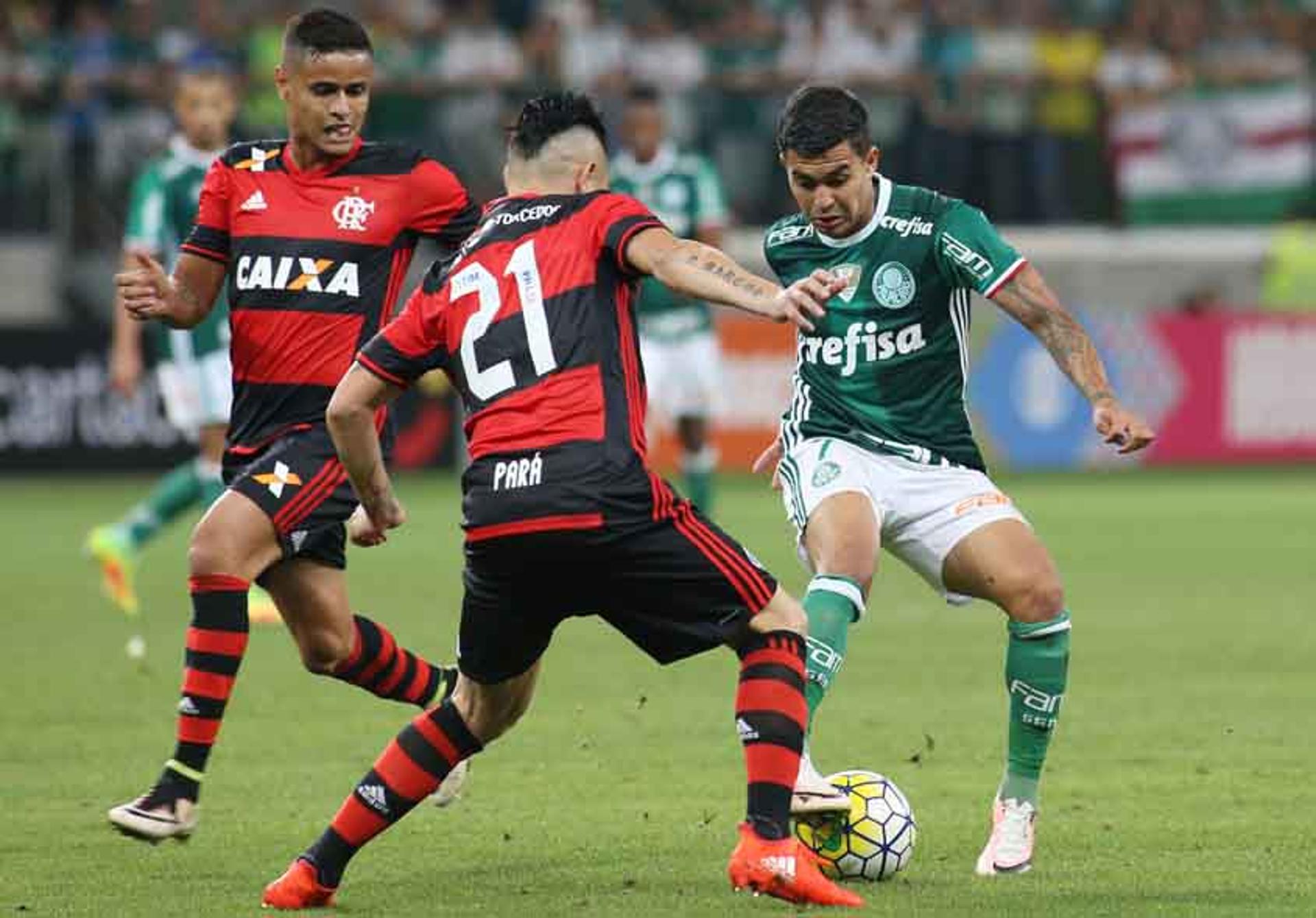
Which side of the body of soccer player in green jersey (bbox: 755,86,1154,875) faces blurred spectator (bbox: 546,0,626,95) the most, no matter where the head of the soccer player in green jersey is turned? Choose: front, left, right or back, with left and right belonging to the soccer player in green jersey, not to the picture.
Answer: back

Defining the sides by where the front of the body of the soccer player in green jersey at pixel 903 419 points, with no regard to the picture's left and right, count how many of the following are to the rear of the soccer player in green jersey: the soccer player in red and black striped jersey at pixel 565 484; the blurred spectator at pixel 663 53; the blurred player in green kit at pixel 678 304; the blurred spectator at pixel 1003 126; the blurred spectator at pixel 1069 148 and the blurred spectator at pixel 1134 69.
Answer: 5

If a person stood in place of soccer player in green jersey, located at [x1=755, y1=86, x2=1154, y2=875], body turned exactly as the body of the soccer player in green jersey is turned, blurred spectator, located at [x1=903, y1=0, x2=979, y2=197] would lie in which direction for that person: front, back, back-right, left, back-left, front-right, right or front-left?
back

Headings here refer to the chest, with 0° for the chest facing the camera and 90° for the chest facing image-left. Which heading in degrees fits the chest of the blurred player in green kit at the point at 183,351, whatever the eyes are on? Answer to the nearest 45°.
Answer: approximately 315°

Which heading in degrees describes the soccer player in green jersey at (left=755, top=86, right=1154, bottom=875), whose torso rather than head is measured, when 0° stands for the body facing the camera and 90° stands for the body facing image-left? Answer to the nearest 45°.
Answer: approximately 0°

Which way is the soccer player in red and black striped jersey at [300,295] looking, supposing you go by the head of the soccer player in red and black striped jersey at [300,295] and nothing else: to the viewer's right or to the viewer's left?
to the viewer's right

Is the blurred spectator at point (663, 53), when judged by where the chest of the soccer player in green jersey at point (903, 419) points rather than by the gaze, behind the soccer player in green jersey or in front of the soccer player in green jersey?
behind

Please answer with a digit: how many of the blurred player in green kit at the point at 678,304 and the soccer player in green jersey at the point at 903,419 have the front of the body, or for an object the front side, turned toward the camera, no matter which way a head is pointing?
2

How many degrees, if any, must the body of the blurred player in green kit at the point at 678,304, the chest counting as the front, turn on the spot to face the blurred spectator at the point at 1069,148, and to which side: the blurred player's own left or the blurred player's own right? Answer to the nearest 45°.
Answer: approximately 135° to the blurred player's own left

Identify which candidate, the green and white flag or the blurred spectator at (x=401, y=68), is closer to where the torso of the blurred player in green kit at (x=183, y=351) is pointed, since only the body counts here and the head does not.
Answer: the green and white flag

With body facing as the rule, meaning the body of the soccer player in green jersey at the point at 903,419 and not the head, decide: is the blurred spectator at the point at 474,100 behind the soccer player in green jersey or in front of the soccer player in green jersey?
behind
